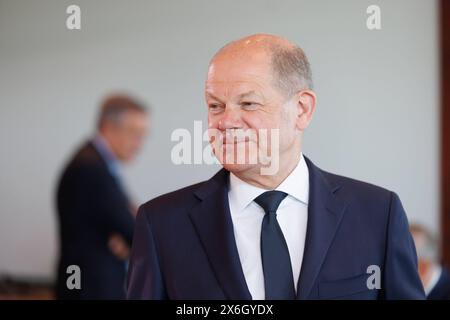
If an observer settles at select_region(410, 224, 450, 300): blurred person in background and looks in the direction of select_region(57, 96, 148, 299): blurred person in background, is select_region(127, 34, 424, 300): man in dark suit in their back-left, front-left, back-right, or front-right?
front-left

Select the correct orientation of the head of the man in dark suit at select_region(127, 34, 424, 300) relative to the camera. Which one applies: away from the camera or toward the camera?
toward the camera

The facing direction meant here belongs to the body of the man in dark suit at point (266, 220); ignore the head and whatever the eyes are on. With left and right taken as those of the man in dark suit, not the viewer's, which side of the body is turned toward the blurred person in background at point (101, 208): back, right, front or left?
back

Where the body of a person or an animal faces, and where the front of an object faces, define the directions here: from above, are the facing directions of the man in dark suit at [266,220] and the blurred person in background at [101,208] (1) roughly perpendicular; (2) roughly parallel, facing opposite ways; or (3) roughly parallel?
roughly perpendicular

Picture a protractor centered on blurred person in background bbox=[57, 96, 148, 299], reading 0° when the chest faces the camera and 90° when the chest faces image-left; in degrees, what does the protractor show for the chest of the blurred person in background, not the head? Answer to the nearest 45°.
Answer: approximately 270°

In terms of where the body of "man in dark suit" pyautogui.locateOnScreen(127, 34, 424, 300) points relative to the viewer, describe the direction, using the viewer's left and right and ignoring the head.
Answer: facing the viewer

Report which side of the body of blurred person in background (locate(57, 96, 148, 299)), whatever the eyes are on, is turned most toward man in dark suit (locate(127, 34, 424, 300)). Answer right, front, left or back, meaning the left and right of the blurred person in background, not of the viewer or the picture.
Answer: right

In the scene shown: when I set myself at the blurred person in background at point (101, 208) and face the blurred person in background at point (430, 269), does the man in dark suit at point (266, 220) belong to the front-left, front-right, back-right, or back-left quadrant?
front-right

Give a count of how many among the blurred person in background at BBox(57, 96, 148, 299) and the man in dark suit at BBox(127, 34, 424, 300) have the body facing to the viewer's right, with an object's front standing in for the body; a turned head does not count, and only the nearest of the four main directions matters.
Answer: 1

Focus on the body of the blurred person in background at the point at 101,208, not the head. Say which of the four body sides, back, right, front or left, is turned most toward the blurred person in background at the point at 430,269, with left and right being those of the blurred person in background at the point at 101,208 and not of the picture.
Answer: front
